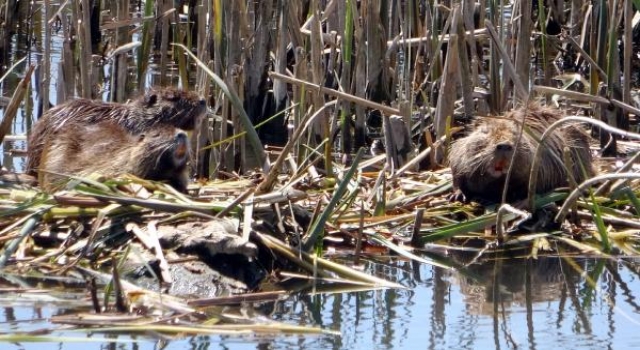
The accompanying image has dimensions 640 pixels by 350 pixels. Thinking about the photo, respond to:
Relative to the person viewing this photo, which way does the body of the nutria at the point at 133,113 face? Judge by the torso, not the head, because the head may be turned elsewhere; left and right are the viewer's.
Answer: facing to the right of the viewer

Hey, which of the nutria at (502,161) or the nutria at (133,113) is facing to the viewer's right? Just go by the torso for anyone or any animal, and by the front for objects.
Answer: the nutria at (133,113)

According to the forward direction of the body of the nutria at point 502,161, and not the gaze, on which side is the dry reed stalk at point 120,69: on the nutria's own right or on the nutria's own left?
on the nutria's own right

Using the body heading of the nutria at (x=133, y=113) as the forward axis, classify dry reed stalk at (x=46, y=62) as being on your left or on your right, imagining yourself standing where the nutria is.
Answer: on your left

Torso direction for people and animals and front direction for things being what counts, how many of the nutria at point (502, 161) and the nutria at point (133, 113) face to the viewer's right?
1

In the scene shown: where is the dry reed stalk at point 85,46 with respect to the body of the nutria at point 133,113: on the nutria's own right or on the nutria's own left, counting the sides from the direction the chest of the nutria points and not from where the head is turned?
on the nutria's own left

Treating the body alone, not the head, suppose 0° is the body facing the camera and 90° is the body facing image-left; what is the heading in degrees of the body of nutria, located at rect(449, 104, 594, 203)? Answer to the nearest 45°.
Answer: approximately 45°

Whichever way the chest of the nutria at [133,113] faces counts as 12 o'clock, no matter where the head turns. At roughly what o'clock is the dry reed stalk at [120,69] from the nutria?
The dry reed stalk is roughly at 9 o'clock from the nutria.
